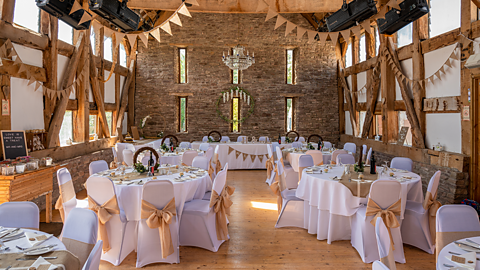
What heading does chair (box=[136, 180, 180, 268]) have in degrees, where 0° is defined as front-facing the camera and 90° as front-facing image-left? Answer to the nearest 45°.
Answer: approximately 180°

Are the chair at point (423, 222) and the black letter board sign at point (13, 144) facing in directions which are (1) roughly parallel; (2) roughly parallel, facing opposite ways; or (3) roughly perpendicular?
roughly parallel, facing opposite ways

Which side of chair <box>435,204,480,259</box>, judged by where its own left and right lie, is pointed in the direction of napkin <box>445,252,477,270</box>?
front

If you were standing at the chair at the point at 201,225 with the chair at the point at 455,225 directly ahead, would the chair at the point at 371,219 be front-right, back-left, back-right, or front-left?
front-left

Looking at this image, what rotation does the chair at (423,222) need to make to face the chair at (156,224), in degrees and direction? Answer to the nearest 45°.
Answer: approximately 90° to its left

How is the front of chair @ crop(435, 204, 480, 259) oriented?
toward the camera

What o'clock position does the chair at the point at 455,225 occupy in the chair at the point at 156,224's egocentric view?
the chair at the point at 455,225 is roughly at 4 o'clock from the chair at the point at 156,224.

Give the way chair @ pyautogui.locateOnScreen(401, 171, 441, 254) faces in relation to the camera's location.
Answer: facing away from the viewer and to the left of the viewer

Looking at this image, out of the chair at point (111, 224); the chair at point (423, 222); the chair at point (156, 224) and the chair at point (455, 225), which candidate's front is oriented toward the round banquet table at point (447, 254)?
the chair at point (455, 225)

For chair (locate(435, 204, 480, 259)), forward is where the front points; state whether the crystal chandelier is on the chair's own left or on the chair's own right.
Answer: on the chair's own right

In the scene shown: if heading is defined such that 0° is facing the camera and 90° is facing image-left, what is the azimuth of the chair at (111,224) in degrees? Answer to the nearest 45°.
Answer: approximately 225°

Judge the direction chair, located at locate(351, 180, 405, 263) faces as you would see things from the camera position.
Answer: facing away from the viewer and to the left of the viewer

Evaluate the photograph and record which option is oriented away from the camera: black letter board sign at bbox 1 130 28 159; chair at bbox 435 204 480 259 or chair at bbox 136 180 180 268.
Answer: chair at bbox 136 180 180 268

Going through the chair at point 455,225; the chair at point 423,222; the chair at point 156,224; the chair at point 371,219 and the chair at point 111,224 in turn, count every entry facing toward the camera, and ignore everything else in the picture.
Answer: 1

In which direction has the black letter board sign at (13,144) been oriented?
toward the camera

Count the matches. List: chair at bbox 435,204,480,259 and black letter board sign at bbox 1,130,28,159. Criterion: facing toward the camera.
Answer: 2

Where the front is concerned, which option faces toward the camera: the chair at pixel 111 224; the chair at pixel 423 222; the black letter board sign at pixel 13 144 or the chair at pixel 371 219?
the black letter board sign
